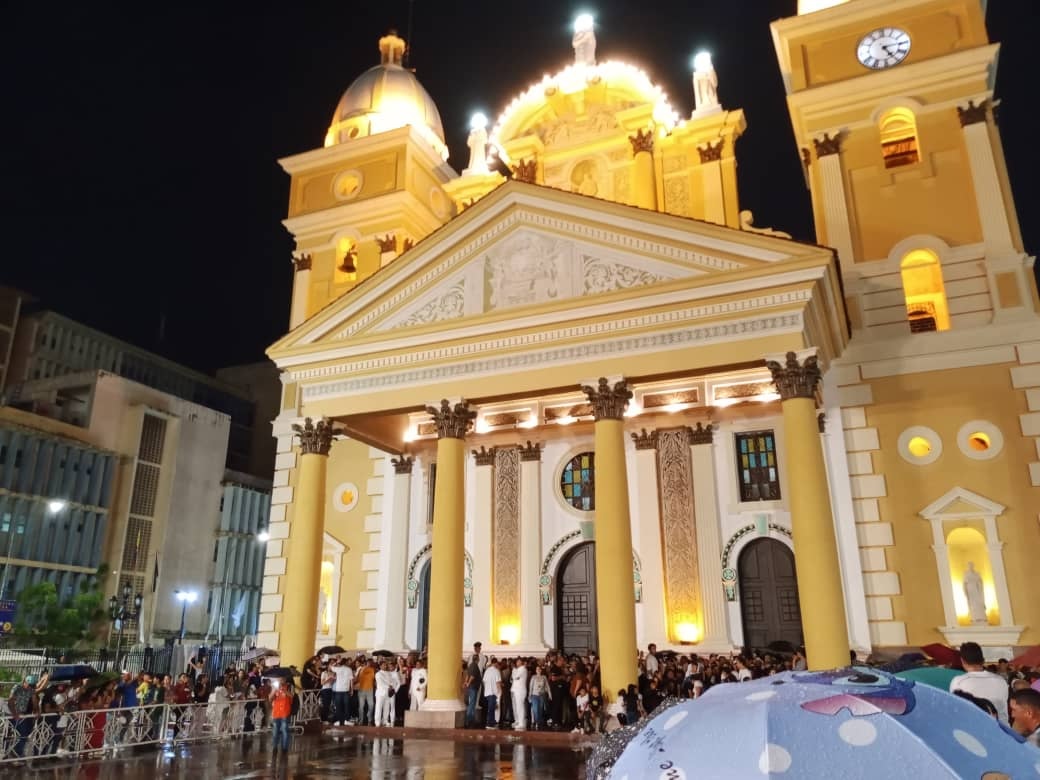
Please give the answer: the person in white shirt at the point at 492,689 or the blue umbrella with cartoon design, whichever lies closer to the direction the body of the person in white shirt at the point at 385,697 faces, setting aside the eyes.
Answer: the blue umbrella with cartoon design

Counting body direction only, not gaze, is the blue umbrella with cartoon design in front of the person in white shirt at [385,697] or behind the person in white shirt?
in front

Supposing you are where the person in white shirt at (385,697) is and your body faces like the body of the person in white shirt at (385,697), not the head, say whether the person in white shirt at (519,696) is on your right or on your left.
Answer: on your left

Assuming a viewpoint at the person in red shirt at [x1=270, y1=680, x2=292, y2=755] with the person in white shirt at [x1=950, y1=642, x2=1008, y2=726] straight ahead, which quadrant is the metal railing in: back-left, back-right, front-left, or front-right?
back-right

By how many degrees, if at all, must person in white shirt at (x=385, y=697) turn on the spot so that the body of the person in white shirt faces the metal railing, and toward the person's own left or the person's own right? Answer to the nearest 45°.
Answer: approximately 45° to the person's own right

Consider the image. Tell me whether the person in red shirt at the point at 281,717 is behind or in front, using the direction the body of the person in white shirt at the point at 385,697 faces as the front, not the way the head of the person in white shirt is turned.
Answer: in front

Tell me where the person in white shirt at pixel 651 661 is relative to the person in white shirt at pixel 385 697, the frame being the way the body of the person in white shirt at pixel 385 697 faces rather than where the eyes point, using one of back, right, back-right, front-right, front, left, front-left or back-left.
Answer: left

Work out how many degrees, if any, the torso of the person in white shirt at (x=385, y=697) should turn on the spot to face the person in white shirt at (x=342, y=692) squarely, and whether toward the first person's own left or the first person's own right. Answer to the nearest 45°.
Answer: approximately 135° to the first person's own right

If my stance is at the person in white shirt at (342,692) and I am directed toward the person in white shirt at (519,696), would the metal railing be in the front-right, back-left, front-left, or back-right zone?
back-right

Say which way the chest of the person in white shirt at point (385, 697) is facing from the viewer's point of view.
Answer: toward the camera
